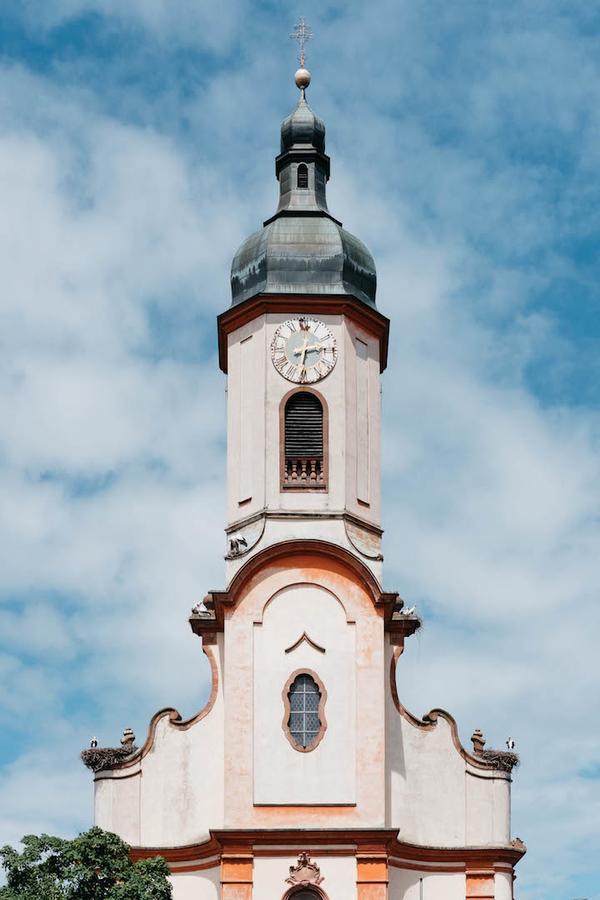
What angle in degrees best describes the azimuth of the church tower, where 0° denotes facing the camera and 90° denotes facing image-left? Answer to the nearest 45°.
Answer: approximately 0°

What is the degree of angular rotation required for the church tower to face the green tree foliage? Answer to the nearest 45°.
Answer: approximately 45° to its right
